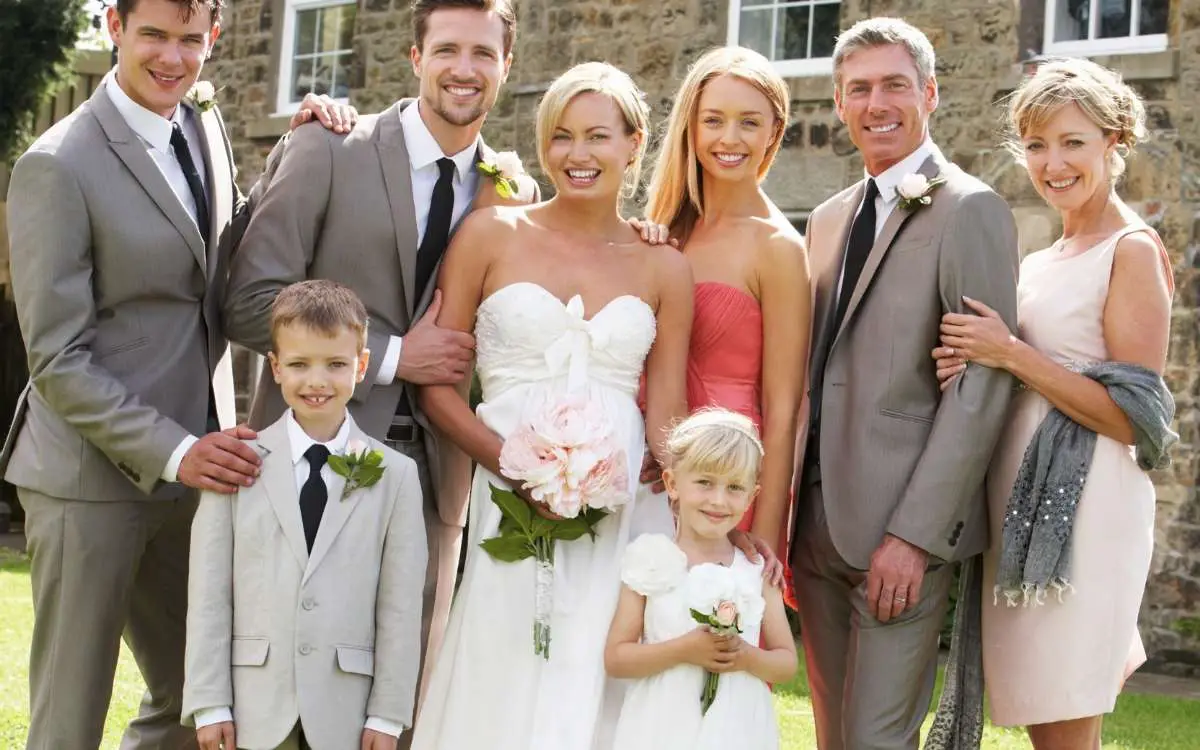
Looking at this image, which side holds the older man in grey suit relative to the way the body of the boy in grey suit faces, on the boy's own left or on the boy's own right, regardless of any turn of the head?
on the boy's own left

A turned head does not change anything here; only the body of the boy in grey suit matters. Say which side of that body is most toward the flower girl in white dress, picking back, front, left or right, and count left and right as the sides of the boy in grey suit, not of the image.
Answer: left

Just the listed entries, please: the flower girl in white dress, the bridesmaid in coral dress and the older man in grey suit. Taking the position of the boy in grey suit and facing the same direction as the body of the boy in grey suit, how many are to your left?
3

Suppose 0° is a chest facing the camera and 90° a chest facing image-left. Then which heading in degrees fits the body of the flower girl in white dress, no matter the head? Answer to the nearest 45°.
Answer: approximately 0°

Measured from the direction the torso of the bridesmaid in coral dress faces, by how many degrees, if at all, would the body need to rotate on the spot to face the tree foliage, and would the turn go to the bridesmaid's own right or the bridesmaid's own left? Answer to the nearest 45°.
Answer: approximately 90° to the bridesmaid's own right
